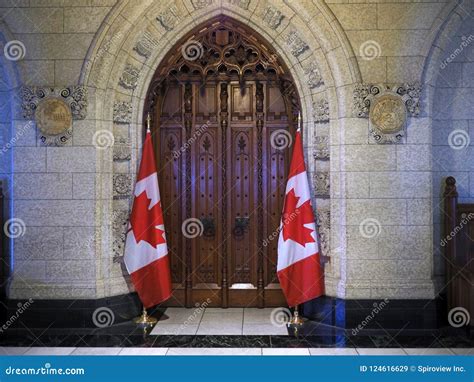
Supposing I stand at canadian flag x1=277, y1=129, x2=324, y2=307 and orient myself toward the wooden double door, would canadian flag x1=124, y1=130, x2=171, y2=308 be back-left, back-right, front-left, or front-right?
front-left

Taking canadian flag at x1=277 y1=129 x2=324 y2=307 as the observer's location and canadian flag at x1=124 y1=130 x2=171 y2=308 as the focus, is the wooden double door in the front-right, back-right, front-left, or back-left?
front-right

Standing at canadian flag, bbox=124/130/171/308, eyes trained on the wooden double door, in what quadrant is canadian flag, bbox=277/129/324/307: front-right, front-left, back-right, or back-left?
front-right

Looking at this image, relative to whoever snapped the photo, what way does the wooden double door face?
facing the viewer

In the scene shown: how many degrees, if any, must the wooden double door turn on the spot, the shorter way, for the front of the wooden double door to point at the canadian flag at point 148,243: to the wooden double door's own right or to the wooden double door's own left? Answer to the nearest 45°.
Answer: approximately 45° to the wooden double door's own right

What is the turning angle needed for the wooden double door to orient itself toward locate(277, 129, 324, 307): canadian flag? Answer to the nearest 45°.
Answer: approximately 45° to its left
